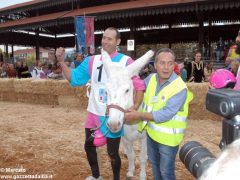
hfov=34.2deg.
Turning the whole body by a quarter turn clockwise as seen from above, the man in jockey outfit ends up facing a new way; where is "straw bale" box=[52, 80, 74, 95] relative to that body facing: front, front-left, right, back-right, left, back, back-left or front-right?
right

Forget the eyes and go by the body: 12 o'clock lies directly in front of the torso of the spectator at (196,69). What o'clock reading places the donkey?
The donkey is roughly at 12 o'clock from the spectator.

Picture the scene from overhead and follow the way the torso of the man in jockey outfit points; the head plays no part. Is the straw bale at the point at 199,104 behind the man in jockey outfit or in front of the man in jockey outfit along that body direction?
behind

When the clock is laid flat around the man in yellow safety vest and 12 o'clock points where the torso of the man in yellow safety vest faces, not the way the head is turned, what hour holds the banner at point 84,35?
The banner is roughly at 4 o'clock from the man in yellow safety vest.

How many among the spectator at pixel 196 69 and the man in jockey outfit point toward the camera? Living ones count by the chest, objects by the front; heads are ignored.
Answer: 2

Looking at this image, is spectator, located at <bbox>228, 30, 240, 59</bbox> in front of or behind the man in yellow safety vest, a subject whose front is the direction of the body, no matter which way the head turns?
behind

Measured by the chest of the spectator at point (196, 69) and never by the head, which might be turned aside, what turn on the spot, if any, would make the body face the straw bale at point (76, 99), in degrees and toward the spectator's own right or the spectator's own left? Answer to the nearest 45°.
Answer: approximately 90° to the spectator's own right

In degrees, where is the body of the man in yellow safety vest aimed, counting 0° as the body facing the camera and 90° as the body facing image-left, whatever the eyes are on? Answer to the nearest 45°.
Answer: approximately 45°

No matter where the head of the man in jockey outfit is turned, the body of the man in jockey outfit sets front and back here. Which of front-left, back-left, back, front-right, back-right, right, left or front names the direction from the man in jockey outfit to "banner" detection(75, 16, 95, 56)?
back

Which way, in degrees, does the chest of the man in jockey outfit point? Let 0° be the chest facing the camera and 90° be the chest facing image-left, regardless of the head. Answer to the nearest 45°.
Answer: approximately 0°

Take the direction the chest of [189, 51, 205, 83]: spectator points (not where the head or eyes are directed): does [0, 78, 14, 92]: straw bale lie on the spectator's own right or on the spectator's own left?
on the spectator's own right
